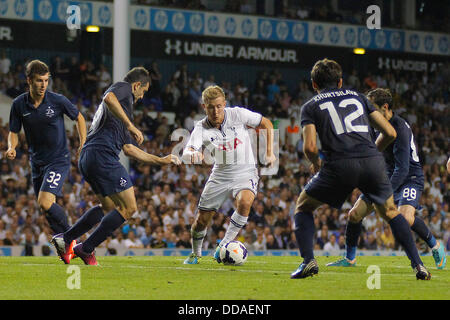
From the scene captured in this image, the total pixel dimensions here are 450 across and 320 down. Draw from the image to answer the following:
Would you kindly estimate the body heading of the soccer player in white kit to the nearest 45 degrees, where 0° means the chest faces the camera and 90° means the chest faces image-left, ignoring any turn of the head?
approximately 0°
